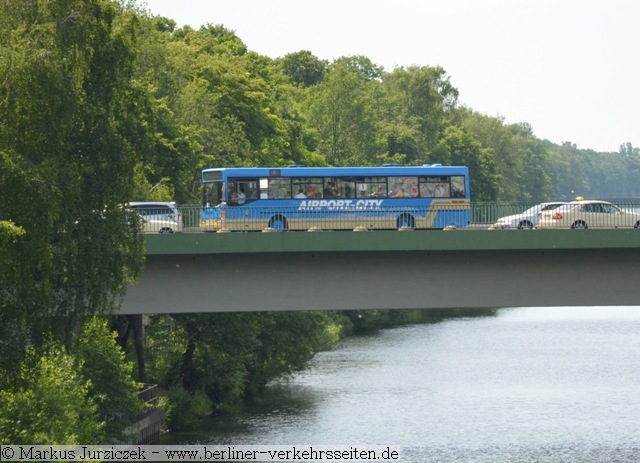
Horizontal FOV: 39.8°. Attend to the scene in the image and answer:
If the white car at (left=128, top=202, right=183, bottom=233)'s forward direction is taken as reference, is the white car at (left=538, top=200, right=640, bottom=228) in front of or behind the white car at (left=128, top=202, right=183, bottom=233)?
behind

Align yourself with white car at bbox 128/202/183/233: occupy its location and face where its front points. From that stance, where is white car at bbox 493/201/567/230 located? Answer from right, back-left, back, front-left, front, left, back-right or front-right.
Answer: back

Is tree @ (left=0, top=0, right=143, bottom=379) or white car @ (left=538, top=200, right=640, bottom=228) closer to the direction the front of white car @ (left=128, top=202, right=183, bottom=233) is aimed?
the tree

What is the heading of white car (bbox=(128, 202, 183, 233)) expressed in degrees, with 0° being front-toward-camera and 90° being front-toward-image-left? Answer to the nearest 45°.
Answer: approximately 90°

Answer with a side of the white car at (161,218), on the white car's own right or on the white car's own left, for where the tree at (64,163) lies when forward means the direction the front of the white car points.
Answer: on the white car's own left

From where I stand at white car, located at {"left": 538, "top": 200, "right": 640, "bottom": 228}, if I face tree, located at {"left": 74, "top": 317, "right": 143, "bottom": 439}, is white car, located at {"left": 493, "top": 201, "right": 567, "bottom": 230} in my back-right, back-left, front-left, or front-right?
front-right
